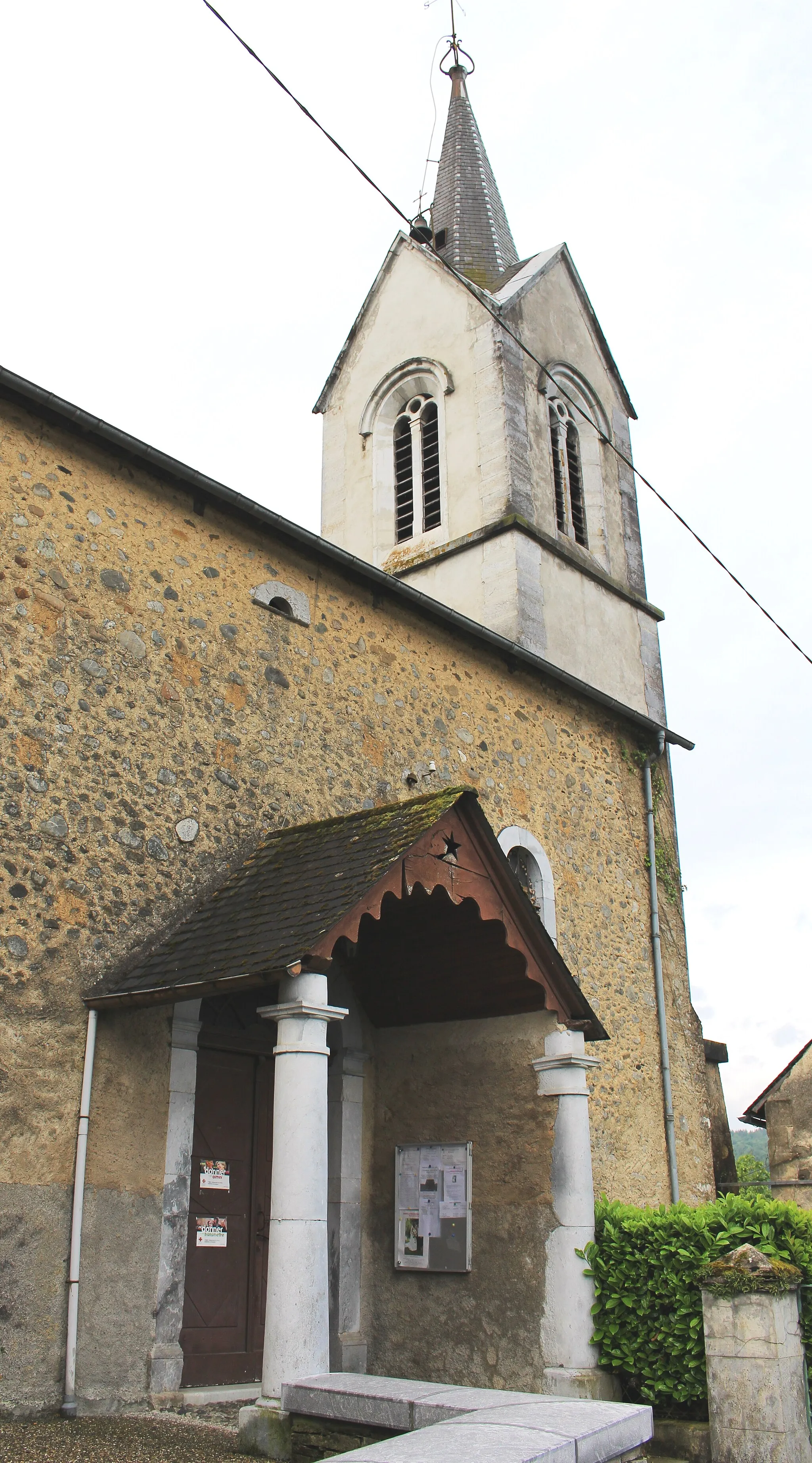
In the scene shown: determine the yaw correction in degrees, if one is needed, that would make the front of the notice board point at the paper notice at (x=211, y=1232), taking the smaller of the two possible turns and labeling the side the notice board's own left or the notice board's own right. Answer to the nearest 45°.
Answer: approximately 45° to the notice board's own right

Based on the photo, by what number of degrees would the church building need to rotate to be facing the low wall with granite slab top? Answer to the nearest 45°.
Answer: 0° — it already faces it

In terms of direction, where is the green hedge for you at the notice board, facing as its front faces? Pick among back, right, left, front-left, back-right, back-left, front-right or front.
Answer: left
